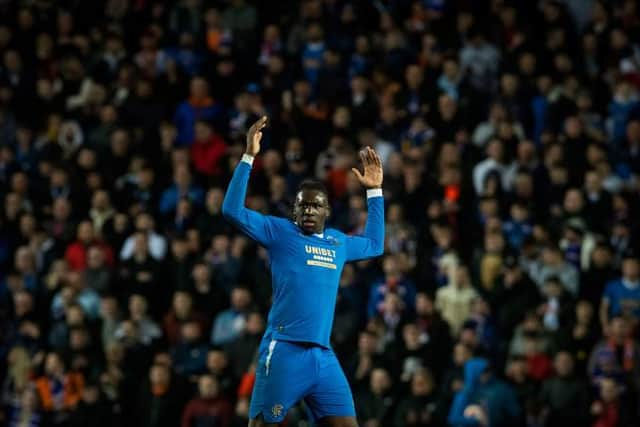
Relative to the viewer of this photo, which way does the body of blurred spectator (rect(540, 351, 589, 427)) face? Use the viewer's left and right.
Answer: facing the viewer

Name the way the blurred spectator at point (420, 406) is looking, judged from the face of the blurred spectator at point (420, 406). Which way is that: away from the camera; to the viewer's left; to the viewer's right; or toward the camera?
toward the camera

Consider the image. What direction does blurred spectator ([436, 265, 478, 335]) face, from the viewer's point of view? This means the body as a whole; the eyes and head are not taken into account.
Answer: toward the camera

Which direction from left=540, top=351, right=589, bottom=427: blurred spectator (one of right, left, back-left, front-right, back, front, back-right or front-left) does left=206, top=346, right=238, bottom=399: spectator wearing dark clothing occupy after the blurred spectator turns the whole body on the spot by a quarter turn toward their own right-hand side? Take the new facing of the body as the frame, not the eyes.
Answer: front

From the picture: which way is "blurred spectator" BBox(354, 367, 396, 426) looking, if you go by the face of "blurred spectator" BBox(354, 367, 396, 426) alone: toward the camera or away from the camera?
toward the camera

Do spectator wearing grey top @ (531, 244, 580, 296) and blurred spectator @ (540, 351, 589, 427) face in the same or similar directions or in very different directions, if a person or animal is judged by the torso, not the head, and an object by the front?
same or similar directions

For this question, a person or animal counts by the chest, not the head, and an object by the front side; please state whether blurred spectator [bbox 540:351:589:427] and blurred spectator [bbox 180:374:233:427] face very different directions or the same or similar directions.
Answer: same or similar directions

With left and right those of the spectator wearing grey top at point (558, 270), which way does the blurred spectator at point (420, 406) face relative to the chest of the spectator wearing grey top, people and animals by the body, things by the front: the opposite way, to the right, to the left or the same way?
the same way

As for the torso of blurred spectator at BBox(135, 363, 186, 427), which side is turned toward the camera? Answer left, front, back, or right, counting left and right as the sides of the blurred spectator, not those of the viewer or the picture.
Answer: front

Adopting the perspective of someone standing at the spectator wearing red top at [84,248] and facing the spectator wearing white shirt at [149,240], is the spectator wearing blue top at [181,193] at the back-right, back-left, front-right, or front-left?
front-left

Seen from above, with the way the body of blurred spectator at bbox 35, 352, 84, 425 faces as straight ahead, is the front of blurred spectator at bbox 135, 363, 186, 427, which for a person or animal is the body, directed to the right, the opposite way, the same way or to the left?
the same way

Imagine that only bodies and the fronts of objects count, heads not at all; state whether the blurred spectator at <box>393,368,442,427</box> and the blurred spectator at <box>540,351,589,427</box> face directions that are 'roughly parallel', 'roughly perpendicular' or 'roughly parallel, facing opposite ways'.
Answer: roughly parallel

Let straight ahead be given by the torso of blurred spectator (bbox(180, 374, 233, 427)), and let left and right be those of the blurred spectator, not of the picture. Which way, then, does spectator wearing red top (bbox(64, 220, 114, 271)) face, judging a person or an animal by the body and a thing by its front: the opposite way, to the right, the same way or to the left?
the same way

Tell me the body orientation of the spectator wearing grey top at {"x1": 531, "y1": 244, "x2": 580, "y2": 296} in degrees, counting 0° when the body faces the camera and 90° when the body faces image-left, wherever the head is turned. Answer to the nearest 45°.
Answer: approximately 0°

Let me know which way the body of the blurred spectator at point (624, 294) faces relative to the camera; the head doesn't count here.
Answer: toward the camera

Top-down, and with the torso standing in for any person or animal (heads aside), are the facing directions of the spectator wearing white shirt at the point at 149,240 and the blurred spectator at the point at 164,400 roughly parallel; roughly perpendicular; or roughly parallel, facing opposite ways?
roughly parallel

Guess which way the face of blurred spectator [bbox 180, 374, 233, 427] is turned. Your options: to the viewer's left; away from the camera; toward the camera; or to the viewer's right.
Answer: toward the camera
